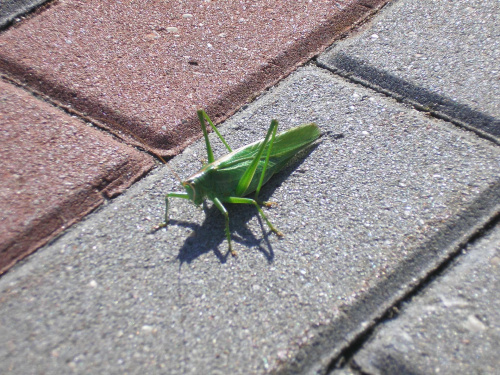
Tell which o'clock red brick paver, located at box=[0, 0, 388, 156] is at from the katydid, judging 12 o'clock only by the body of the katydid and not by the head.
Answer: The red brick paver is roughly at 4 o'clock from the katydid.

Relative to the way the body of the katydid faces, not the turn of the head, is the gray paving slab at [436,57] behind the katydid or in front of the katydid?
behind

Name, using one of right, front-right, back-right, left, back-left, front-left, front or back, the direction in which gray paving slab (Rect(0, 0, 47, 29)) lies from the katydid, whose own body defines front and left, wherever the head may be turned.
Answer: right

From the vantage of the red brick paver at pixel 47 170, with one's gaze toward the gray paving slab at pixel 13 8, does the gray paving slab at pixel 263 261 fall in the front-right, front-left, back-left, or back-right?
back-right

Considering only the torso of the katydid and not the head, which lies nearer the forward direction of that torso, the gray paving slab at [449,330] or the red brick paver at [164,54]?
the gray paving slab

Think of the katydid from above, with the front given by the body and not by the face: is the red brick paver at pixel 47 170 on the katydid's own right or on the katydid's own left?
on the katydid's own right

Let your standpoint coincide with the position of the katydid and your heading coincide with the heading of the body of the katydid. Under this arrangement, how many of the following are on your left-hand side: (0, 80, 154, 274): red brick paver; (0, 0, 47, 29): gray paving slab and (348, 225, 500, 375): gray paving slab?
1

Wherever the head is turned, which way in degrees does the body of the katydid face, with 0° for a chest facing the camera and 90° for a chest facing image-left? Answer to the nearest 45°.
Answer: approximately 45°

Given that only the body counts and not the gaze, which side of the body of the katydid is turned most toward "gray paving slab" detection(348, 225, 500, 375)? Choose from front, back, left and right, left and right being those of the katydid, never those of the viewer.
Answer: left
